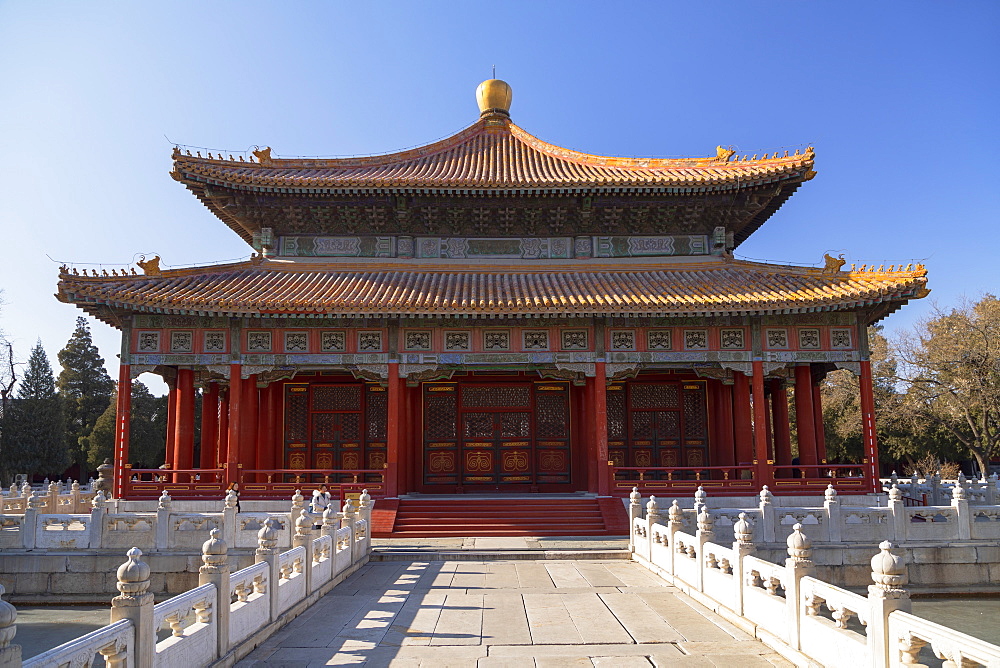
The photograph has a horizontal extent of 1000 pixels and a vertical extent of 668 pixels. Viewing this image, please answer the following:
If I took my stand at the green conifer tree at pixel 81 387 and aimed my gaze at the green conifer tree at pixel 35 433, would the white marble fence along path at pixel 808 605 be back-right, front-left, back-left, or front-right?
front-left

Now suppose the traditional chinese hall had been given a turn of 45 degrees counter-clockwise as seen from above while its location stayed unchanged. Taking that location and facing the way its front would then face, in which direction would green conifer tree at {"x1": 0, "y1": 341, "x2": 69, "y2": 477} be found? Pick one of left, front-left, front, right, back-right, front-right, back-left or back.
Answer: back

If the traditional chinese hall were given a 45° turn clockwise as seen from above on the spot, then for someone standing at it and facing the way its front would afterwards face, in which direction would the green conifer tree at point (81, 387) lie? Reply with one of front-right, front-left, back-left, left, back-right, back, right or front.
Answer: right

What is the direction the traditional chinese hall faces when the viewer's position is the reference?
facing the viewer

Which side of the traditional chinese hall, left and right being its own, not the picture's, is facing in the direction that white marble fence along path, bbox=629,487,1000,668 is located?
front

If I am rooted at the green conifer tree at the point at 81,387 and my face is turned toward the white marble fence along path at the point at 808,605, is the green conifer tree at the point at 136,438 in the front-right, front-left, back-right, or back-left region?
front-left

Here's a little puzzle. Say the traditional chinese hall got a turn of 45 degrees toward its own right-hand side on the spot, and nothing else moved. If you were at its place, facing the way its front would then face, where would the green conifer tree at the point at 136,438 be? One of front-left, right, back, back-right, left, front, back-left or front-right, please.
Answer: right

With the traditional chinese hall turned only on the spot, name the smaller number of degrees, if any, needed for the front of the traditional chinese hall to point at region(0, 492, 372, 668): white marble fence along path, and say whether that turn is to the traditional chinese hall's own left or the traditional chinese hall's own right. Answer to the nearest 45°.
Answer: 0° — it already faces it
